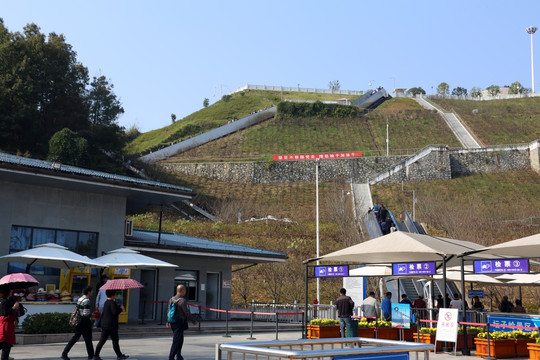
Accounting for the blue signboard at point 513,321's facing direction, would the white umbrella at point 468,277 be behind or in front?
behind

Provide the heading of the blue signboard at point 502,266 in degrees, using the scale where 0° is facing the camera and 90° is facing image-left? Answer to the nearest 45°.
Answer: approximately 0°

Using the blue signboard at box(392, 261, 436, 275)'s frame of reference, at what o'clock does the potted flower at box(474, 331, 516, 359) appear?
The potted flower is roughly at 10 o'clock from the blue signboard.

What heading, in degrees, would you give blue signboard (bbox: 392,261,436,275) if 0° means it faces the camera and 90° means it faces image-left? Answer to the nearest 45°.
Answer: approximately 0°
